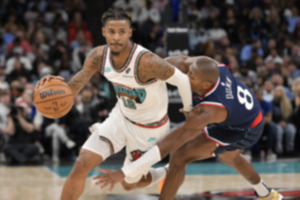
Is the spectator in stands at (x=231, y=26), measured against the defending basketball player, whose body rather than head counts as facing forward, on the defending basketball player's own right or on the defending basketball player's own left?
on the defending basketball player's own right

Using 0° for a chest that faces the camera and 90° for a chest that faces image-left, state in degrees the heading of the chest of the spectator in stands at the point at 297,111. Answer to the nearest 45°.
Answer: approximately 0°

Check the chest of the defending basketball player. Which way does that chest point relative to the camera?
to the viewer's left

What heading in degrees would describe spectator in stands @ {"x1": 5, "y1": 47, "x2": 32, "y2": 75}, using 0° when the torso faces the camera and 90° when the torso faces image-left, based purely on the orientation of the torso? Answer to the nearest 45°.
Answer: approximately 0°

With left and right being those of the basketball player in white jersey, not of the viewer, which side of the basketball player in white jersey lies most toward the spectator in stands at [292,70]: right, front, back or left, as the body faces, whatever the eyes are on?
back

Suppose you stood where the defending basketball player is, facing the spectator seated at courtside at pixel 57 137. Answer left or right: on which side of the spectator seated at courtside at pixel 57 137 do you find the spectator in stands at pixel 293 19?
right

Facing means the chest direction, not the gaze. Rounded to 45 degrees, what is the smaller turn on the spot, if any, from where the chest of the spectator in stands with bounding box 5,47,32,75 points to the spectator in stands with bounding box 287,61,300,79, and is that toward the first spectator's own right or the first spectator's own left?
approximately 90° to the first spectator's own left

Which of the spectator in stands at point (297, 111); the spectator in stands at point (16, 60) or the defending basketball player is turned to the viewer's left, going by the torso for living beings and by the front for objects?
the defending basketball player

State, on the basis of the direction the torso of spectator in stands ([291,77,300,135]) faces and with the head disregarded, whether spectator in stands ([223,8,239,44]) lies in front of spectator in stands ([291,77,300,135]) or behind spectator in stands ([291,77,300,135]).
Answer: behind

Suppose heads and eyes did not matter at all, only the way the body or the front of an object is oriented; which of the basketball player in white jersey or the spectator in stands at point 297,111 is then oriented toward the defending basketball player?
the spectator in stands
